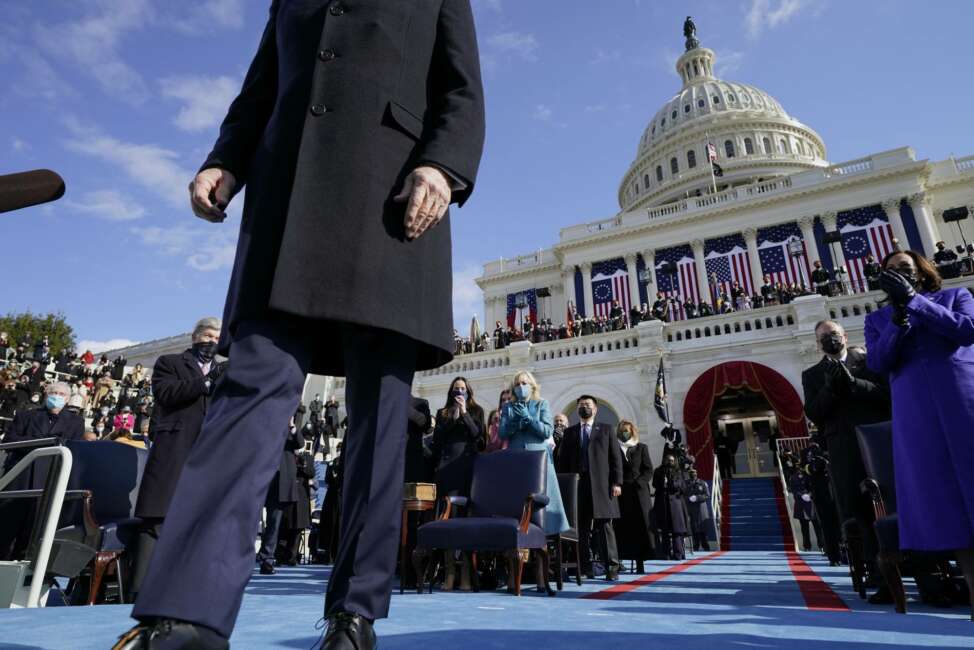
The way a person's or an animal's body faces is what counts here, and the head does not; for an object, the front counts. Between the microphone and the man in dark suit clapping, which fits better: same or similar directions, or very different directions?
very different directions

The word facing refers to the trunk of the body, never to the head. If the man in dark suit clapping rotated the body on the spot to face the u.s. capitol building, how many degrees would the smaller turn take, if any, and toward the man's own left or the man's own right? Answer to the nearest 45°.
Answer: approximately 180°

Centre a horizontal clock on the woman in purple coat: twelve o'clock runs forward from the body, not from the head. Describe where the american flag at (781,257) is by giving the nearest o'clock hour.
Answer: The american flag is roughly at 4 o'clock from the woman in purple coat.

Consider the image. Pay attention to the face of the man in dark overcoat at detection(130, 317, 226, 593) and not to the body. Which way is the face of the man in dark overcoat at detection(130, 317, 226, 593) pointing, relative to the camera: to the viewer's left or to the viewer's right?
to the viewer's right

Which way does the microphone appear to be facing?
to the viewer's right

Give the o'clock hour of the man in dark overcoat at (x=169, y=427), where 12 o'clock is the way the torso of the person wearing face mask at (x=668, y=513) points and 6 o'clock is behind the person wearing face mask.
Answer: The man in dark overcoat is roughly at 1 o'clock from the person wearing face mask.

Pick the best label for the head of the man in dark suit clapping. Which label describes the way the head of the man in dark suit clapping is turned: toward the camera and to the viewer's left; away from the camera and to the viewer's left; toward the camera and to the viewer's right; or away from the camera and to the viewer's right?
toward the camera and to the viewer's left

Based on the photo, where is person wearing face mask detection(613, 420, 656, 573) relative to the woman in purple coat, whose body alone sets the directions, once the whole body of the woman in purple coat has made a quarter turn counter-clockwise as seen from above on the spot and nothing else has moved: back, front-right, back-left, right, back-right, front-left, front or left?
back

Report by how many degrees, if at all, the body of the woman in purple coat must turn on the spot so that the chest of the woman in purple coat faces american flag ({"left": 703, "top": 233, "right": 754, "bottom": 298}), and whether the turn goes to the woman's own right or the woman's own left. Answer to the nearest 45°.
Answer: approximately 135° to the woman's own right

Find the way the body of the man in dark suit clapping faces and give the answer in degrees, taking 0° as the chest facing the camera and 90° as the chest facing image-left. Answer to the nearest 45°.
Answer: approximately 0°

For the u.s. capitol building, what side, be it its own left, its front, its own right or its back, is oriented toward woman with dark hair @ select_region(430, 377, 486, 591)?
front
